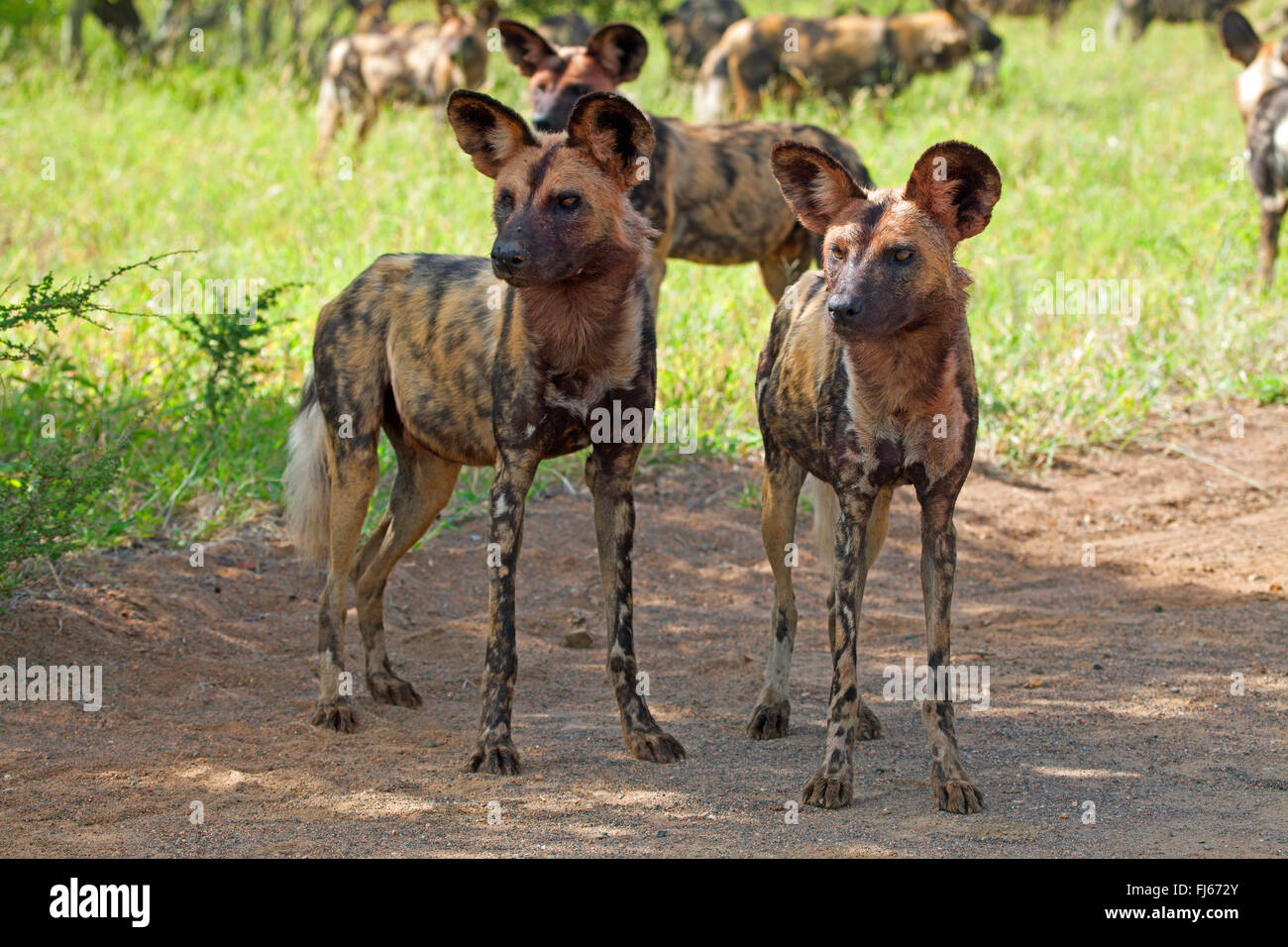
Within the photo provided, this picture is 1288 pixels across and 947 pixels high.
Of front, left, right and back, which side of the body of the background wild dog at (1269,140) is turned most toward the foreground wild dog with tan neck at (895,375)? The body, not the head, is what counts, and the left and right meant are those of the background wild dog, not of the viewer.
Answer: front

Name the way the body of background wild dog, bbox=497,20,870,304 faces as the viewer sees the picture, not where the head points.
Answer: to the viewer's left

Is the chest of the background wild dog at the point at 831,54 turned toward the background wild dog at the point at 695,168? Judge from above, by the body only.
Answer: no

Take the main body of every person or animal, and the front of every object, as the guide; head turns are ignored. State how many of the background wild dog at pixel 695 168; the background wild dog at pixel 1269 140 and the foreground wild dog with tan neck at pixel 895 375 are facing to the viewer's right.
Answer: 0

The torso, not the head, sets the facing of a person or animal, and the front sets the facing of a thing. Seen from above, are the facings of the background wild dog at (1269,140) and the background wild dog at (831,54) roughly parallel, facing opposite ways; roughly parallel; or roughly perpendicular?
roughly perpendicular

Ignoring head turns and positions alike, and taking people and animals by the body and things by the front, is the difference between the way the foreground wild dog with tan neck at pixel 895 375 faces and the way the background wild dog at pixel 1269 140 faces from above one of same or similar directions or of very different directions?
same or similar directions

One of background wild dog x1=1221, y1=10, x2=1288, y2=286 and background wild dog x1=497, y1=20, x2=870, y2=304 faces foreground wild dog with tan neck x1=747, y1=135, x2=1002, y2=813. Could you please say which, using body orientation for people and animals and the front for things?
background wild dog x1=1221, y1=10, x2=1288, y2=286

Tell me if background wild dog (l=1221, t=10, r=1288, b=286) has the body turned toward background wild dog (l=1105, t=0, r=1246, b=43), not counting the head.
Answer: no

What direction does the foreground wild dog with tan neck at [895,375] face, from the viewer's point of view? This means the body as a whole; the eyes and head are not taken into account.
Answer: toward the camera

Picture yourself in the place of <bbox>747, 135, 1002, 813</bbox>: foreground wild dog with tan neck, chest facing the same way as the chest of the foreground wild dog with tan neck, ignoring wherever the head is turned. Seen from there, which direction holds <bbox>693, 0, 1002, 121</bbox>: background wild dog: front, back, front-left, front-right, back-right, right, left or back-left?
back

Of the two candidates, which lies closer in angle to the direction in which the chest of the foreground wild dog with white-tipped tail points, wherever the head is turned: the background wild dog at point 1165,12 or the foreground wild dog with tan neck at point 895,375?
the foreground wild dog with tan neck

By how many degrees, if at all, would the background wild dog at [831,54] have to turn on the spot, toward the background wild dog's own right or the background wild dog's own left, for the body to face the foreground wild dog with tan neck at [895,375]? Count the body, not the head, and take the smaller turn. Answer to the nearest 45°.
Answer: approximately 90° to the background wild dog's own right

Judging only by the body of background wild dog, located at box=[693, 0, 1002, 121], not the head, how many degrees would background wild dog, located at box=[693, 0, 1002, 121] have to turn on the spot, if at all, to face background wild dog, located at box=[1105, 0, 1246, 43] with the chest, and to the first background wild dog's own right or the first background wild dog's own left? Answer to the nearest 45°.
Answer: approximately 45° to the first background wild dog's own left

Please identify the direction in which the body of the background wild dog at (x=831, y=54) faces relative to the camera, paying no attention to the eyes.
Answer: to the viewer's right

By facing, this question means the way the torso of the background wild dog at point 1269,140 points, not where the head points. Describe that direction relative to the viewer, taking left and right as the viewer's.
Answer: facing the viewer

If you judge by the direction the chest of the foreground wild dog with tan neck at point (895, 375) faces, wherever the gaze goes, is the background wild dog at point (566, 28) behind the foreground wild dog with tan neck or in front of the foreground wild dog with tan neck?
behind

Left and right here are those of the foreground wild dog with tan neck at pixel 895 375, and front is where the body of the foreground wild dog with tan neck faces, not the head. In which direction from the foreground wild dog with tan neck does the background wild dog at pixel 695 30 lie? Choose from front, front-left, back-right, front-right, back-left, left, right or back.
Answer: back
